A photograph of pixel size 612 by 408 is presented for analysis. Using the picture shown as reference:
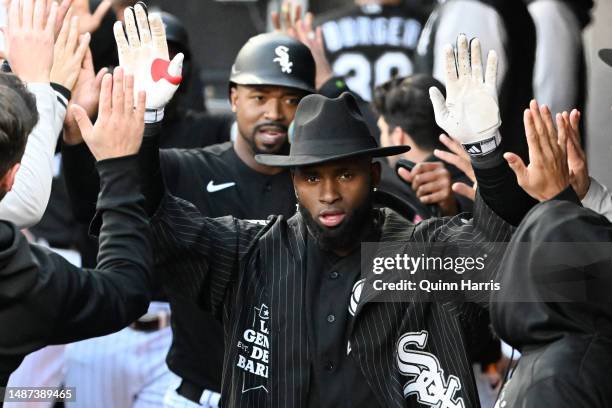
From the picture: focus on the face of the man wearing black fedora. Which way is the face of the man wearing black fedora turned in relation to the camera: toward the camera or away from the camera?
toward the camera

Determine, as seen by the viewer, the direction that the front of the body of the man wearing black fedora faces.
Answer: toward the camera

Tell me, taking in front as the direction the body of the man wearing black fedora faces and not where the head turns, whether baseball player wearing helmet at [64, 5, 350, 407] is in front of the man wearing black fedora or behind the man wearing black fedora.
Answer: behind
